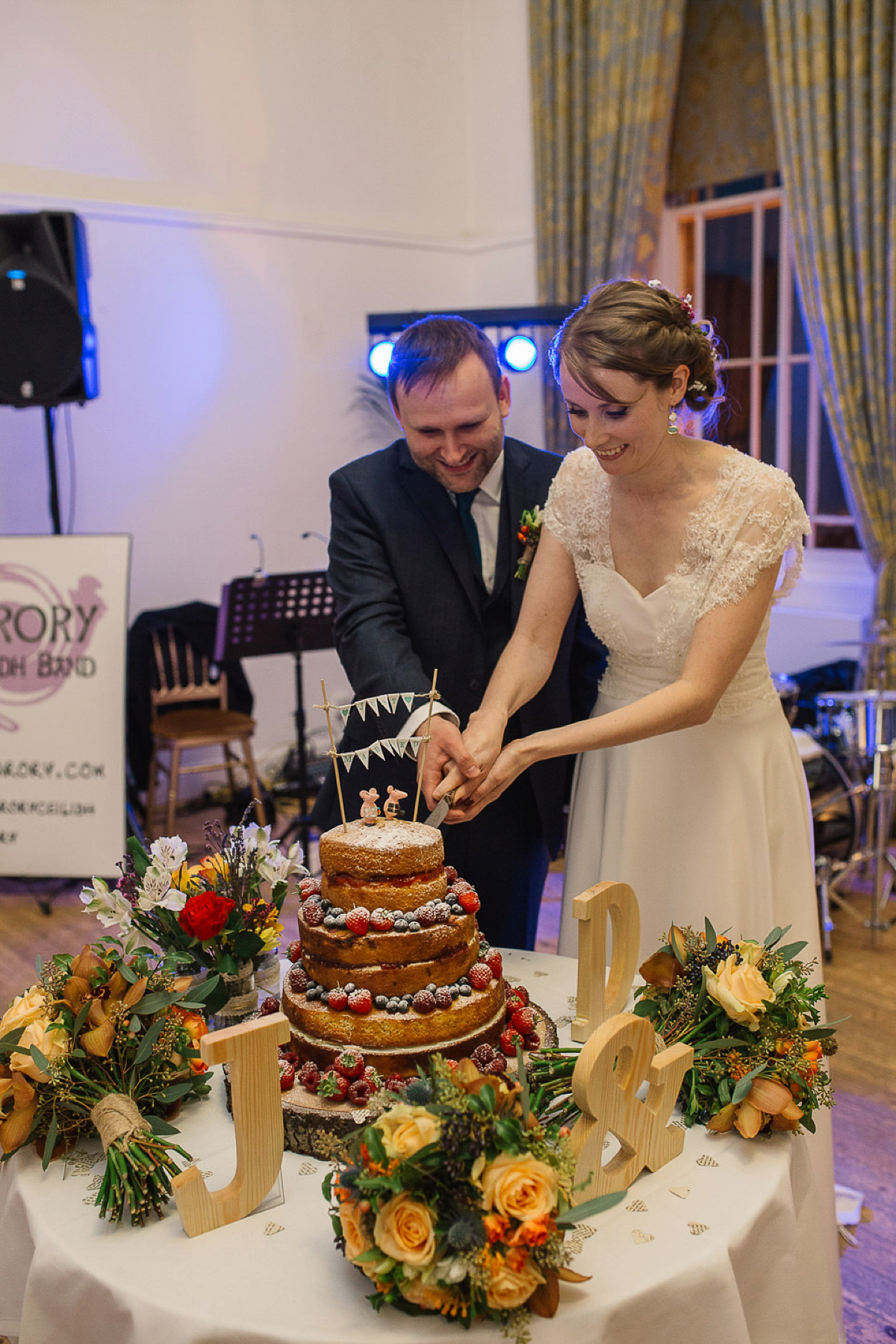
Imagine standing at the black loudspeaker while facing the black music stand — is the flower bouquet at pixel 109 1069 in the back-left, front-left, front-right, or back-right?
front-right

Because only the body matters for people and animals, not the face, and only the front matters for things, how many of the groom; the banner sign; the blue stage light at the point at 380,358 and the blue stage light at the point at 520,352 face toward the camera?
4

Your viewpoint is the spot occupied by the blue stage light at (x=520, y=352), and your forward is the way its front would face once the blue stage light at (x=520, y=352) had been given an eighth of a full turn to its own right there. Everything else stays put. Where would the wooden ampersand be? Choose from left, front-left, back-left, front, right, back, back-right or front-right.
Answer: front-left

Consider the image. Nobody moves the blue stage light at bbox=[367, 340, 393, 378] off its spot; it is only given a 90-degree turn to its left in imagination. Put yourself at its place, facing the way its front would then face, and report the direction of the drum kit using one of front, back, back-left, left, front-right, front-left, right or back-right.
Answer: front-right

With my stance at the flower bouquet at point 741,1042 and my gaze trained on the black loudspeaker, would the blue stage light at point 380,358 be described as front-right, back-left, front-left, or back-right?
front-right

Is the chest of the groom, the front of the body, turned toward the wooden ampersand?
yes

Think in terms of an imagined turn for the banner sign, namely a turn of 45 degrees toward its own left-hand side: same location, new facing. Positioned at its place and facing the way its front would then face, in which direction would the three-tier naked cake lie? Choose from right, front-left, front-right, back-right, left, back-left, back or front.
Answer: front-right

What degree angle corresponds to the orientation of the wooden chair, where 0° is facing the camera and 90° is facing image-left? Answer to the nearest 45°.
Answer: approximately 315°

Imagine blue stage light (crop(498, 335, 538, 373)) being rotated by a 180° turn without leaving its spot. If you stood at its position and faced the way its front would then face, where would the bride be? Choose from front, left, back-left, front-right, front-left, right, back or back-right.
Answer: back

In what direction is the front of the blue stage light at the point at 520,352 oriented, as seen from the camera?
facing the viewer

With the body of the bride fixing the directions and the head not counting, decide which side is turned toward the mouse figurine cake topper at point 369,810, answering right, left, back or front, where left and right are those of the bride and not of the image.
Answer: front

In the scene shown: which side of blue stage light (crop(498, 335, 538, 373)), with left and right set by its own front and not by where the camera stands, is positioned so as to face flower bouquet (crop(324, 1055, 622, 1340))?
front

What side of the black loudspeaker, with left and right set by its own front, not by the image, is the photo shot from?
front

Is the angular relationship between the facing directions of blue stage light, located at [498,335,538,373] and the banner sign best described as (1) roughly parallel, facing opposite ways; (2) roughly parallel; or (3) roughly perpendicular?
roughly parallel

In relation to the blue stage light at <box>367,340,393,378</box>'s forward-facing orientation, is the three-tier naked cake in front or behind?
in front

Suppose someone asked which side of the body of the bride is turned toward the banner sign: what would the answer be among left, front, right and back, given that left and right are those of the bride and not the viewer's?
right

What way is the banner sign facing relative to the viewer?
toward the camera
